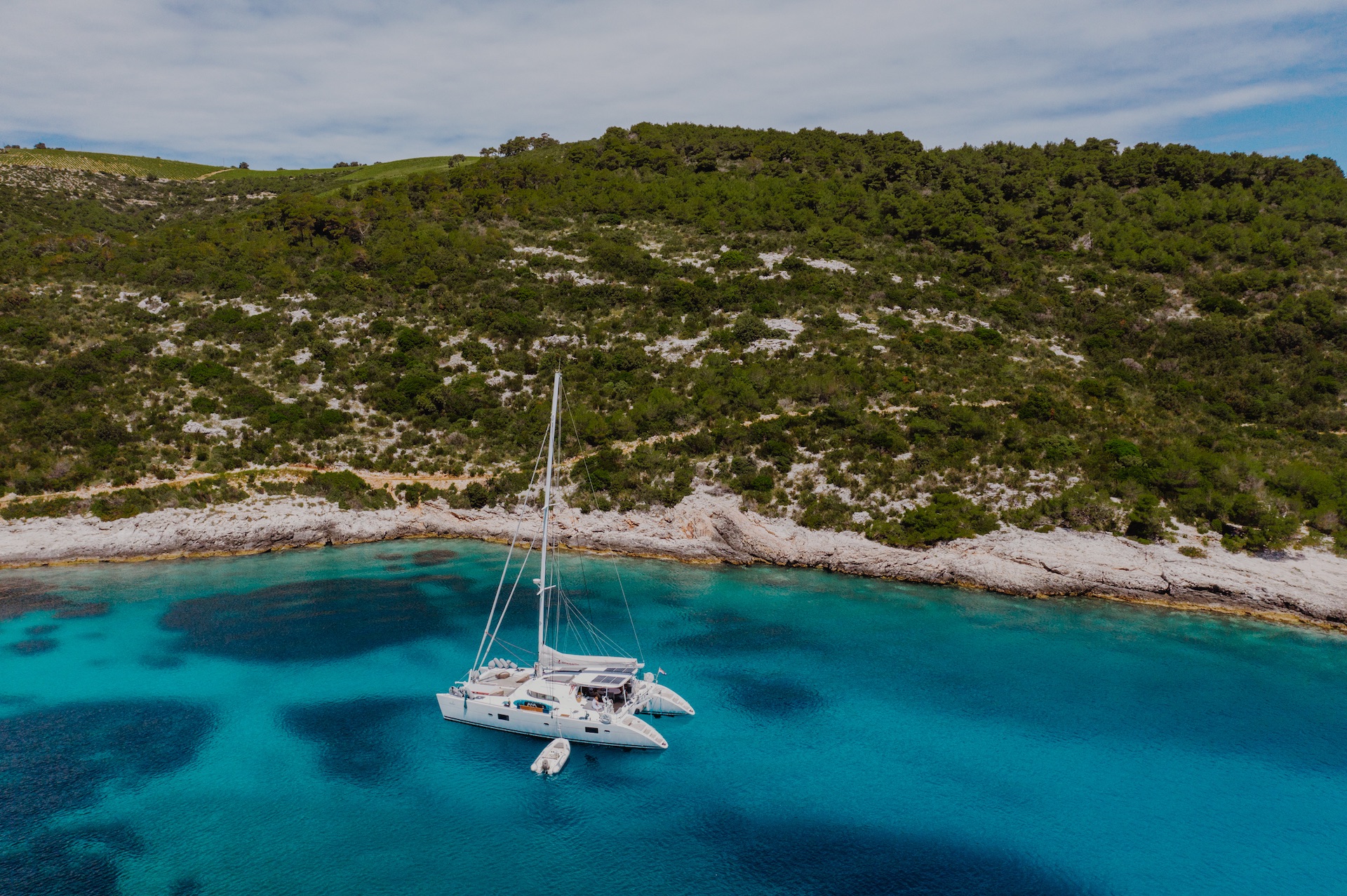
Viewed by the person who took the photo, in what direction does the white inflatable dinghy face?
facing away from the viewer and to the right of the viewer
